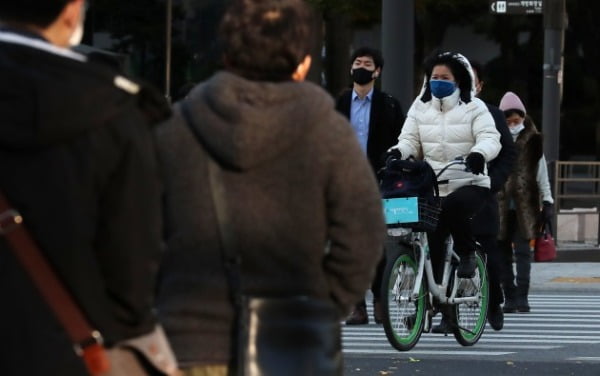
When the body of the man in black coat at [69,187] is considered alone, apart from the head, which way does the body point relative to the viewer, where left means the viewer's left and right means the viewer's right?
facing away from the viewer and to the right of the viewer

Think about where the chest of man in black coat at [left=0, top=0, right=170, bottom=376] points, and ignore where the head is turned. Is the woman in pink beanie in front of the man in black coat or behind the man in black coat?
in front

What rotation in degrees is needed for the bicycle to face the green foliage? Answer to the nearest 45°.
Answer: approximately 135° to its right

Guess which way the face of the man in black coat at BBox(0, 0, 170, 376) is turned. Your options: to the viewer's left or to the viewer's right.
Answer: to the viewer's right

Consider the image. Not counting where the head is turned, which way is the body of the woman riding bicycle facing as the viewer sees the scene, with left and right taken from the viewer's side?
facing the viewer and to the left of the viewer

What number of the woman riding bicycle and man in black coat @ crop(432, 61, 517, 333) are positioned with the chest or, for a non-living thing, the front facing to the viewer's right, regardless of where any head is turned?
0
